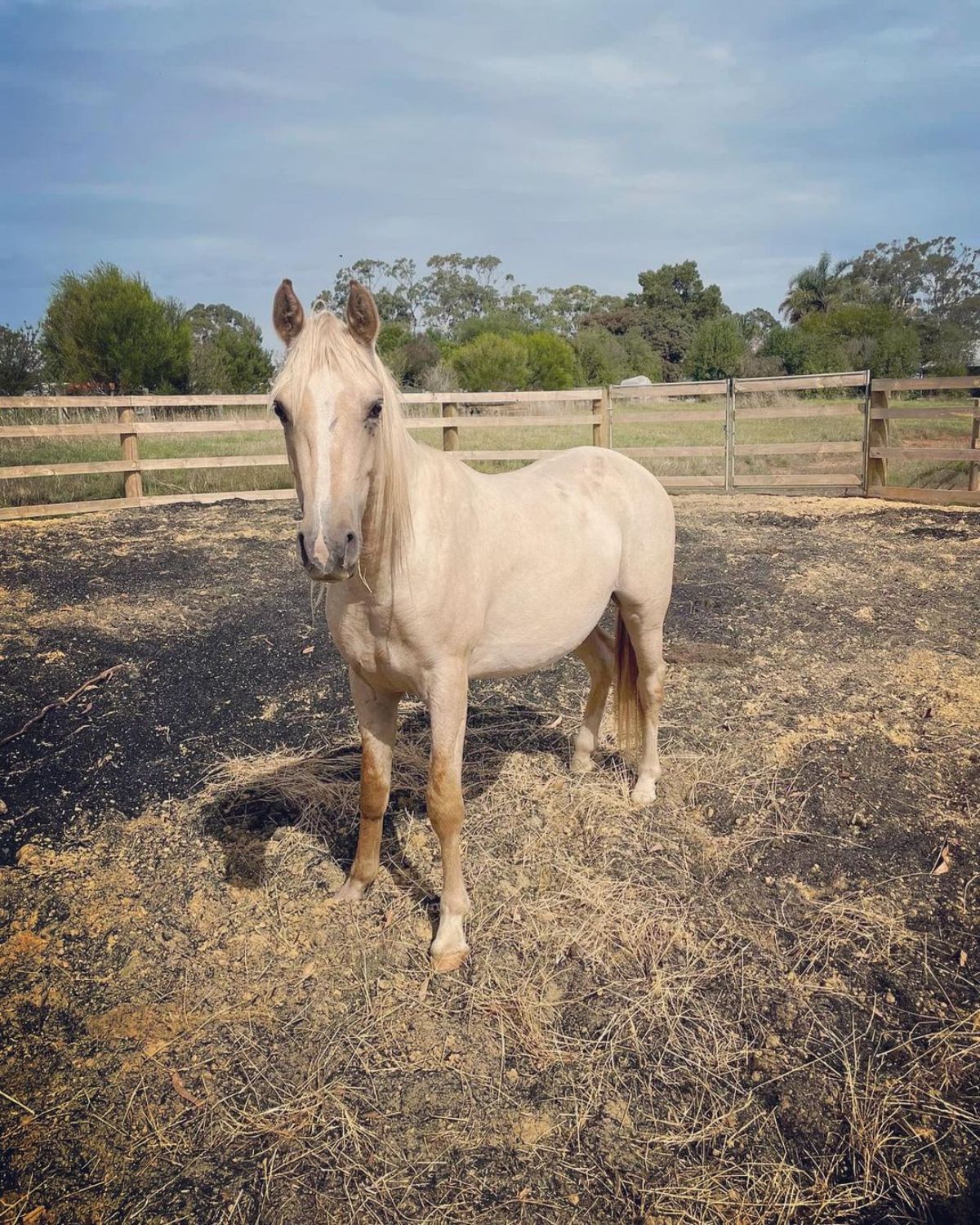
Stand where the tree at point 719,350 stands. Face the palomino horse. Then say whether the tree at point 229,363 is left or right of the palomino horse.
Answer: right

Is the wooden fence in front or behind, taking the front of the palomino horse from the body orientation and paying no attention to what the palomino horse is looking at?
behind

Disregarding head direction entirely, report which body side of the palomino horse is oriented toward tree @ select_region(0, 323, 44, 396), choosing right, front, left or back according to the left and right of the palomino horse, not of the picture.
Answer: right

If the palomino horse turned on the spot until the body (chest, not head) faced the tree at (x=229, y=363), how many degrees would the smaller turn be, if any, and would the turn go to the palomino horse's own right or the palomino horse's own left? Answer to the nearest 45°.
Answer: approximately 135° to the palomino horse's own right

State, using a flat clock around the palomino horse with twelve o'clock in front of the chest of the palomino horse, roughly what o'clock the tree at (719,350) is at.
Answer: The tree is roughly at 5 o'clock from the palomino horse.

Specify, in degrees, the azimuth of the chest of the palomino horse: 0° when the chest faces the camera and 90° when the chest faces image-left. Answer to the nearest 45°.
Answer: approximately 45°

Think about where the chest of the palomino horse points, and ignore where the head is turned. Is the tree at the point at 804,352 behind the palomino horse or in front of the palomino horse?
behind

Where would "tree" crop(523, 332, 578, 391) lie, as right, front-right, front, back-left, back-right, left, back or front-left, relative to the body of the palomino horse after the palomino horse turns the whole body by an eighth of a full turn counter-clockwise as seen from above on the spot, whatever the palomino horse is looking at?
back

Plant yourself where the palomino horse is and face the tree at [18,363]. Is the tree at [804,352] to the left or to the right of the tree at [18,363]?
right
